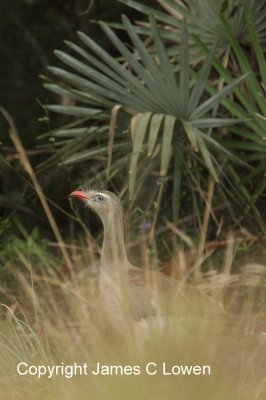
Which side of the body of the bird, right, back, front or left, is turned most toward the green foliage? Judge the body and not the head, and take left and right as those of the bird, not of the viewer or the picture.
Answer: right

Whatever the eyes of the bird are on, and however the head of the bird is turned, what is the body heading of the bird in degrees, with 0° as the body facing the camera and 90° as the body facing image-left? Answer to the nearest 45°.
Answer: approximately 90°
